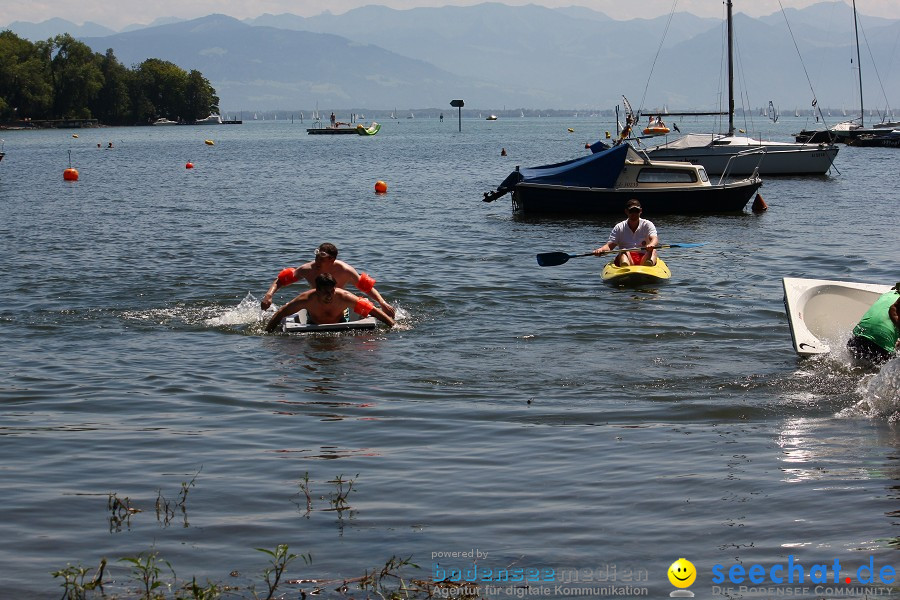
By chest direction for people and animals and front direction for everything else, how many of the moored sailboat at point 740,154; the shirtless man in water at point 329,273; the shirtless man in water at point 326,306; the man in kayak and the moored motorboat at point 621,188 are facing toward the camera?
3

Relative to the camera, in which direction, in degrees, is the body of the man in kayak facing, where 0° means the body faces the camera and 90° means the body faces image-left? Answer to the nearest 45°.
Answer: approximately 0°

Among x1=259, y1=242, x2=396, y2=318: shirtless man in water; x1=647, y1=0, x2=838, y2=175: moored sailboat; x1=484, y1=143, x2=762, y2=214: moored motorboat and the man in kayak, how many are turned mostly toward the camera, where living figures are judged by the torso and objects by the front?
2

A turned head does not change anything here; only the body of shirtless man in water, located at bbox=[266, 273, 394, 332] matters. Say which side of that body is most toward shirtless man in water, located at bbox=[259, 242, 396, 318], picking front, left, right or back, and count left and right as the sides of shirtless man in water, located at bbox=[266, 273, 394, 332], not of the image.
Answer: back

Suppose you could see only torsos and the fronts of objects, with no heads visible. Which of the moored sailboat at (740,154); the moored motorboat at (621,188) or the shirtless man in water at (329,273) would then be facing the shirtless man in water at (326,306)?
the shirtless man in water at (329,273)

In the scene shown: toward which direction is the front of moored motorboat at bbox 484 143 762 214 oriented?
to the viewer's right

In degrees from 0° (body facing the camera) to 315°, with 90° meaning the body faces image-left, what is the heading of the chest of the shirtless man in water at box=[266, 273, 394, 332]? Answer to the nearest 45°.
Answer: approximately 0°

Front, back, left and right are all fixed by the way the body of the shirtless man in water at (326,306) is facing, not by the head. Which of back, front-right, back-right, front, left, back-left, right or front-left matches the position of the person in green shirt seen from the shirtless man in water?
front-left
